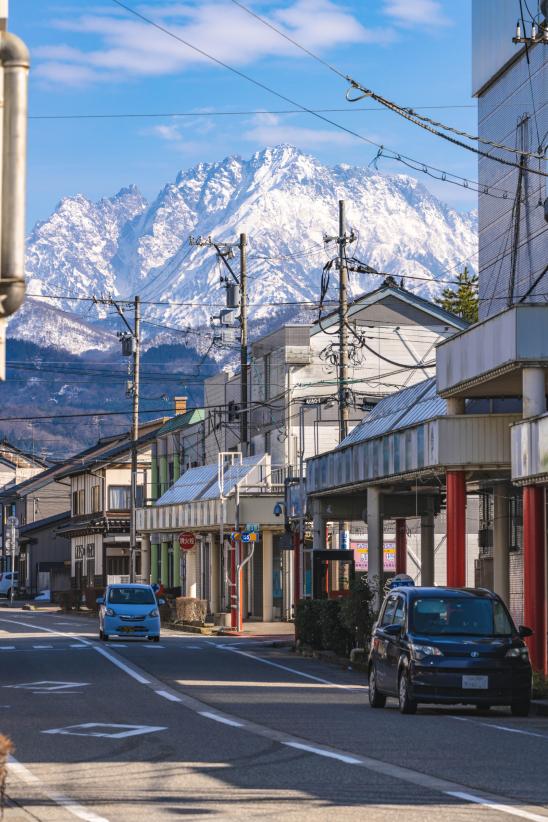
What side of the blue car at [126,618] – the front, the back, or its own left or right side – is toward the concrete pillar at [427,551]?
left

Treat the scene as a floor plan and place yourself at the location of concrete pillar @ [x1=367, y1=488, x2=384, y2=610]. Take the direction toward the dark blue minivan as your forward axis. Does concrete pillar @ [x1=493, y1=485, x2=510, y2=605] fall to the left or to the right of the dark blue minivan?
left

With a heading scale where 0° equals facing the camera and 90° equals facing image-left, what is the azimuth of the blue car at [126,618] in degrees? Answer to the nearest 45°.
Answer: approximately 0°

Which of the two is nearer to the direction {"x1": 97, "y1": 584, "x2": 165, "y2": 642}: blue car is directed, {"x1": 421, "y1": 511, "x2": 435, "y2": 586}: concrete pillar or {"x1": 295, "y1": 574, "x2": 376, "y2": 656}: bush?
the bush

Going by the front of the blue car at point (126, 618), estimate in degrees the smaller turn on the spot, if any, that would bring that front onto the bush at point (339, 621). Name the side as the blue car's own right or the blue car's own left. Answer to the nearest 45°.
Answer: approximately 45° to the blue car's own left

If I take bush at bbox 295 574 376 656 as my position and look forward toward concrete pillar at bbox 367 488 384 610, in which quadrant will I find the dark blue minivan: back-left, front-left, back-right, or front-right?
back-right

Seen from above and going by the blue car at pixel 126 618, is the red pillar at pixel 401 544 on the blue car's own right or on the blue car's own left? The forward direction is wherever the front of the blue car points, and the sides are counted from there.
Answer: on the blue car's own left
